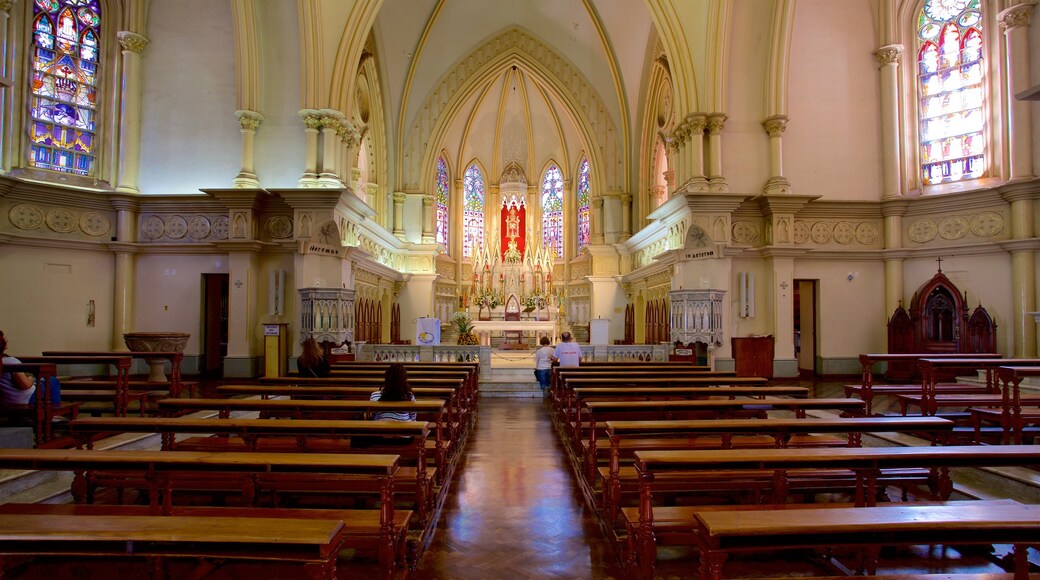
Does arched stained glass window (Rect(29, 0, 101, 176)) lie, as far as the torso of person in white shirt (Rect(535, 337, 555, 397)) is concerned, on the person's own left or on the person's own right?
on the person's own left

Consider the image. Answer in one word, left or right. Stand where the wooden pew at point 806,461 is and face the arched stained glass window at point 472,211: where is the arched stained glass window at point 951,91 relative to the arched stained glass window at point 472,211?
right

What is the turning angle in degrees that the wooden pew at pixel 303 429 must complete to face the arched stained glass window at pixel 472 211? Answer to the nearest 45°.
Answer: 0° — it already faces it

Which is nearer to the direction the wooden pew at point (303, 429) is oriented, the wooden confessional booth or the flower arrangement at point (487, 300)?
the flower arrangement

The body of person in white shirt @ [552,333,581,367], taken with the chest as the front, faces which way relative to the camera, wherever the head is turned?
away from the camera

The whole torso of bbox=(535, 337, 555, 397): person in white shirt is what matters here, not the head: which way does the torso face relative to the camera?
away from the camera

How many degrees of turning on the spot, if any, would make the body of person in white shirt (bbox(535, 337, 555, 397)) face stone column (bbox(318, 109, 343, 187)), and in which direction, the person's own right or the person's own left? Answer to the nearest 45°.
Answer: approximately 45° to the person's own left

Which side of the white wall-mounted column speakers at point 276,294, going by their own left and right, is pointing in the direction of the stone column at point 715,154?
left

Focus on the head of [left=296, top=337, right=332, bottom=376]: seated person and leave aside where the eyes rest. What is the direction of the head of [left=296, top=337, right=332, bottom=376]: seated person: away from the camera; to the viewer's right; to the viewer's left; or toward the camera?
away from the camera

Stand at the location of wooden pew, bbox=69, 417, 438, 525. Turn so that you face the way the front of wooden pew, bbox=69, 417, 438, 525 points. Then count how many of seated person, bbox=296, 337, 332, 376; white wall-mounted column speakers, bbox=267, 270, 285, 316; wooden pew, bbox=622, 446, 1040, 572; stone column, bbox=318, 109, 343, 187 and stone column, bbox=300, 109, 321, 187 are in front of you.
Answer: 4

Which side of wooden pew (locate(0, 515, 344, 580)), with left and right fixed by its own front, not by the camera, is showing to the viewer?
back

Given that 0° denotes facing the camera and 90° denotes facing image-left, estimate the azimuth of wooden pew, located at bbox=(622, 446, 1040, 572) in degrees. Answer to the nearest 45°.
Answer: approximately 180°

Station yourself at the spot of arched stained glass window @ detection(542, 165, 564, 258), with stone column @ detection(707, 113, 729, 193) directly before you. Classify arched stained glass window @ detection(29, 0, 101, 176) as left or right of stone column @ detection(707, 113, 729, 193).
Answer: right

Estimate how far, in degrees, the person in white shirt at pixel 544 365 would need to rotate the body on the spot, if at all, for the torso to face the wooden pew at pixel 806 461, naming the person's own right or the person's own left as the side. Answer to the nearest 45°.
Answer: approximately 180°

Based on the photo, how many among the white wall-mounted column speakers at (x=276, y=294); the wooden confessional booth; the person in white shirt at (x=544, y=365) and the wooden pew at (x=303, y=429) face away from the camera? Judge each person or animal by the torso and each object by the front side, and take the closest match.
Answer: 2

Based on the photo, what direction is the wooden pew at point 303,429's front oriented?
away from the camera
